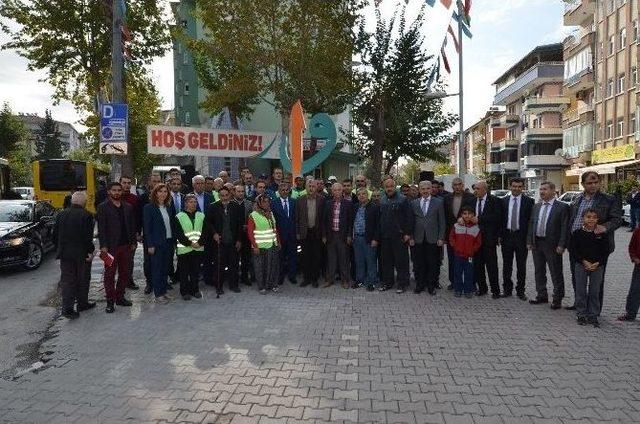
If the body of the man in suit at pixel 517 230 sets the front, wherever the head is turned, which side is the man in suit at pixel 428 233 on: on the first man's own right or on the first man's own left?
on the first man's own right

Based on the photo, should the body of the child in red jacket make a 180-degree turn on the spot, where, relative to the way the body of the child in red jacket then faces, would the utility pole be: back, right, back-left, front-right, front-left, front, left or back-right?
left

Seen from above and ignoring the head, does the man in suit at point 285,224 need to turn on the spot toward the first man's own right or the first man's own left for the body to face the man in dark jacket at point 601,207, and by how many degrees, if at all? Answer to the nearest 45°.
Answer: approximately 45° to the first man's own left

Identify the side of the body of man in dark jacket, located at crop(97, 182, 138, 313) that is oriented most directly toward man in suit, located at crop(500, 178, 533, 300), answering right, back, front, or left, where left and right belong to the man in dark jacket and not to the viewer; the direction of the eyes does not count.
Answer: left

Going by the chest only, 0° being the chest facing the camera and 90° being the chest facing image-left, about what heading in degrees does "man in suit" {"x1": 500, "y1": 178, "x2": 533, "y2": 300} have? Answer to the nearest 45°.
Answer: approximately 0°

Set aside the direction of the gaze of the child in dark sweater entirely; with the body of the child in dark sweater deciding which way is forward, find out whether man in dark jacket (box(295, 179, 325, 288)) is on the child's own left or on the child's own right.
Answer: on the child's own right

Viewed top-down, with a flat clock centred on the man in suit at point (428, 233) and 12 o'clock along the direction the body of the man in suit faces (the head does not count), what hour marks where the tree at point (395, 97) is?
The tree is roughly at 6 o'clock from the man in suit.

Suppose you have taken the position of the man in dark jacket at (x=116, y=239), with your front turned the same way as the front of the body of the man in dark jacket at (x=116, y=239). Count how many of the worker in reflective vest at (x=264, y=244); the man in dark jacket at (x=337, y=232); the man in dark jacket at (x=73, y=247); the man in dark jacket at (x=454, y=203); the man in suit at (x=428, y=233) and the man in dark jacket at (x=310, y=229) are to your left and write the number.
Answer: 5
